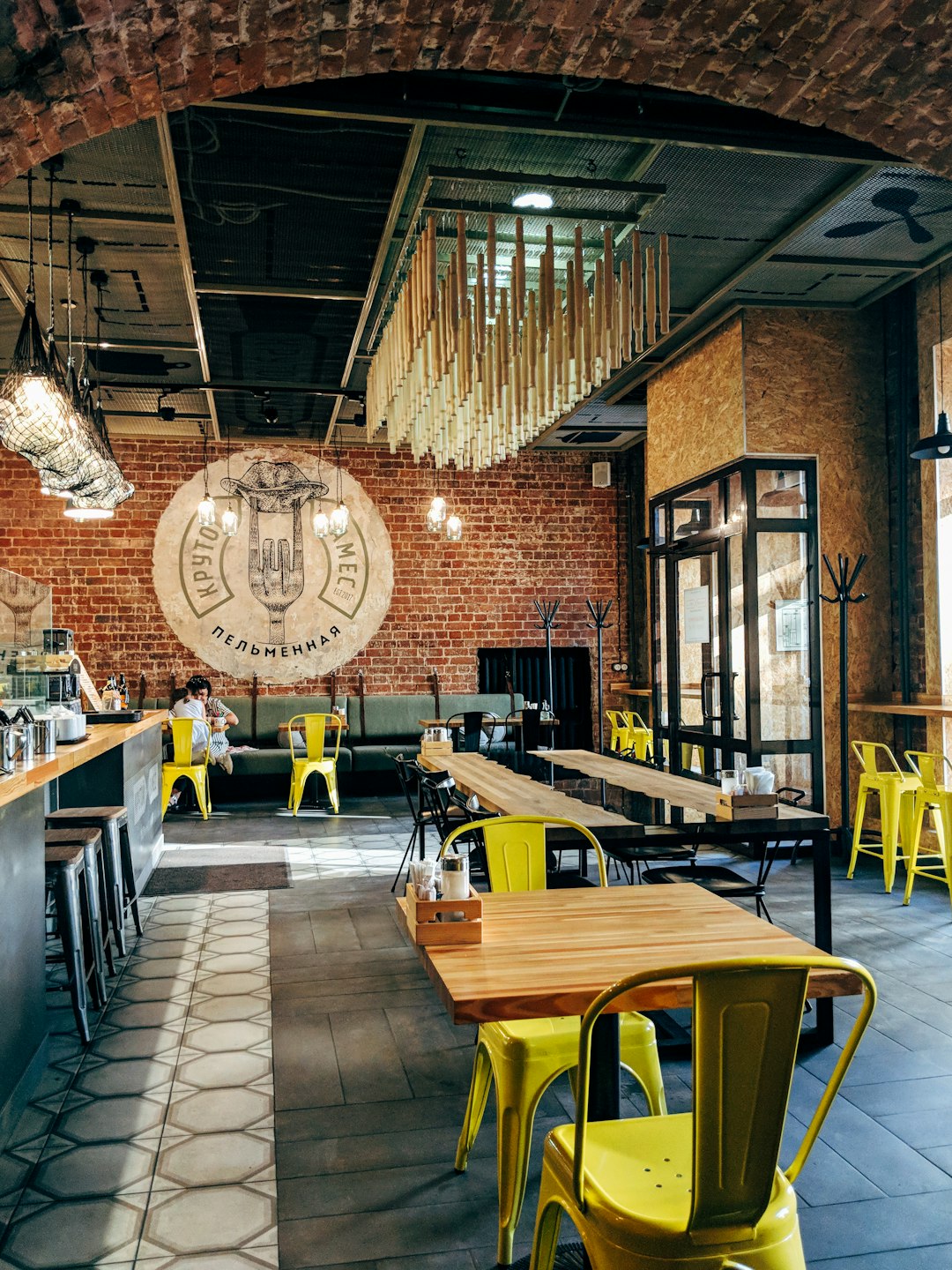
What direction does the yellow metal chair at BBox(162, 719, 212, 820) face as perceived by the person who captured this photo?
facing away from the viewer

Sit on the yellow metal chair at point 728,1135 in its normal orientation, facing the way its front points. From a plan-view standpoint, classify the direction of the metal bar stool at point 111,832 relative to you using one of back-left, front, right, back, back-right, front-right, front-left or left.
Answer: front

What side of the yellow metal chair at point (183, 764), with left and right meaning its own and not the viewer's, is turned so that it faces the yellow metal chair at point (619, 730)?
right

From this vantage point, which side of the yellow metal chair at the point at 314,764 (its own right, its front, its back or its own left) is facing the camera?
back

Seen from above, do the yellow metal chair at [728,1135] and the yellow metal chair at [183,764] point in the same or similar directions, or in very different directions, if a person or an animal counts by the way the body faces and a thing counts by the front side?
same or similar directions

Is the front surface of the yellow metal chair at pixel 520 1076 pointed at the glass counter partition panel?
no

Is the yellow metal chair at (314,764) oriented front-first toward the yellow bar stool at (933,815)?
no

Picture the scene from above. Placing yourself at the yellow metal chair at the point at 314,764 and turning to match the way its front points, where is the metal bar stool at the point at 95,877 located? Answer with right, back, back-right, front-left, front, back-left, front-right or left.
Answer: back

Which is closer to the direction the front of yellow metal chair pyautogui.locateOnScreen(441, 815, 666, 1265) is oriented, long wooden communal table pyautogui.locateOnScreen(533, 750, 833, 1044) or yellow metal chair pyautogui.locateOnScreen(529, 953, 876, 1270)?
the yellow metal chair

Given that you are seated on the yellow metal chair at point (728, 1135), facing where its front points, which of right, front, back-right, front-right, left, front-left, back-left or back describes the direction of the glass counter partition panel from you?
front

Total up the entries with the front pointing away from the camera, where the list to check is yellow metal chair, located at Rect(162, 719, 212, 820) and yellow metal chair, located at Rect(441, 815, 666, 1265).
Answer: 1
